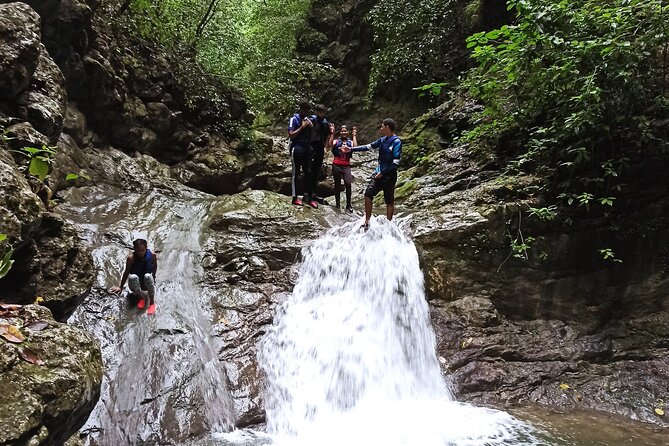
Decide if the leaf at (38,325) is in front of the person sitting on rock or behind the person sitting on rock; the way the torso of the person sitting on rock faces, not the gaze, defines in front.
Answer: in front

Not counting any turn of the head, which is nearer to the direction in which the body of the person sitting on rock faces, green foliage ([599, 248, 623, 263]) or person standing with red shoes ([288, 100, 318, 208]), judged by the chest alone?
the green foliage

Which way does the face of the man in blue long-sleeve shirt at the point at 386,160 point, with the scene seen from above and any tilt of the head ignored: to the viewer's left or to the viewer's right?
to the viewer's left

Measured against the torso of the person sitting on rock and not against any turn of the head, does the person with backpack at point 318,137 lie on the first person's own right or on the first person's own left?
on the first person's own left

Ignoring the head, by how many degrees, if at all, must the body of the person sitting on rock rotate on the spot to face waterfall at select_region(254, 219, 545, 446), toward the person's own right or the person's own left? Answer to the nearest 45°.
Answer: approximately 90° to the person's own left

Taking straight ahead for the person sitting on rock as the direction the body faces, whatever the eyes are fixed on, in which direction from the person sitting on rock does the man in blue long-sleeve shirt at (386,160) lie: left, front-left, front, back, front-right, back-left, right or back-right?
left

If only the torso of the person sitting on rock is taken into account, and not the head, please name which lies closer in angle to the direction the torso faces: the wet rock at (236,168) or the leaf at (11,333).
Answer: the leaf

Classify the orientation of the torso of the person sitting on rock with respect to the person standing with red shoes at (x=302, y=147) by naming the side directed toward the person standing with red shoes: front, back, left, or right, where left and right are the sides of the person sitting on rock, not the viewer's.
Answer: left

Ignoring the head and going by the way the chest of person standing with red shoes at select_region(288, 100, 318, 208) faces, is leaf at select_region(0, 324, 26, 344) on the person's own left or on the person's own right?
on the person's own right

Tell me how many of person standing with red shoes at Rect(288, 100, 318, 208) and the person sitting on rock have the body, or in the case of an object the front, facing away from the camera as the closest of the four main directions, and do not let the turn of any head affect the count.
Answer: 0

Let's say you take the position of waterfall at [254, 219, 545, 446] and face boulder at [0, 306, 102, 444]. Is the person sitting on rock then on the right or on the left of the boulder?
right

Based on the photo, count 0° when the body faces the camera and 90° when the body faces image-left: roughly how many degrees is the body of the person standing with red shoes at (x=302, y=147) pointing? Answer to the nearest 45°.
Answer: approximately 315°
